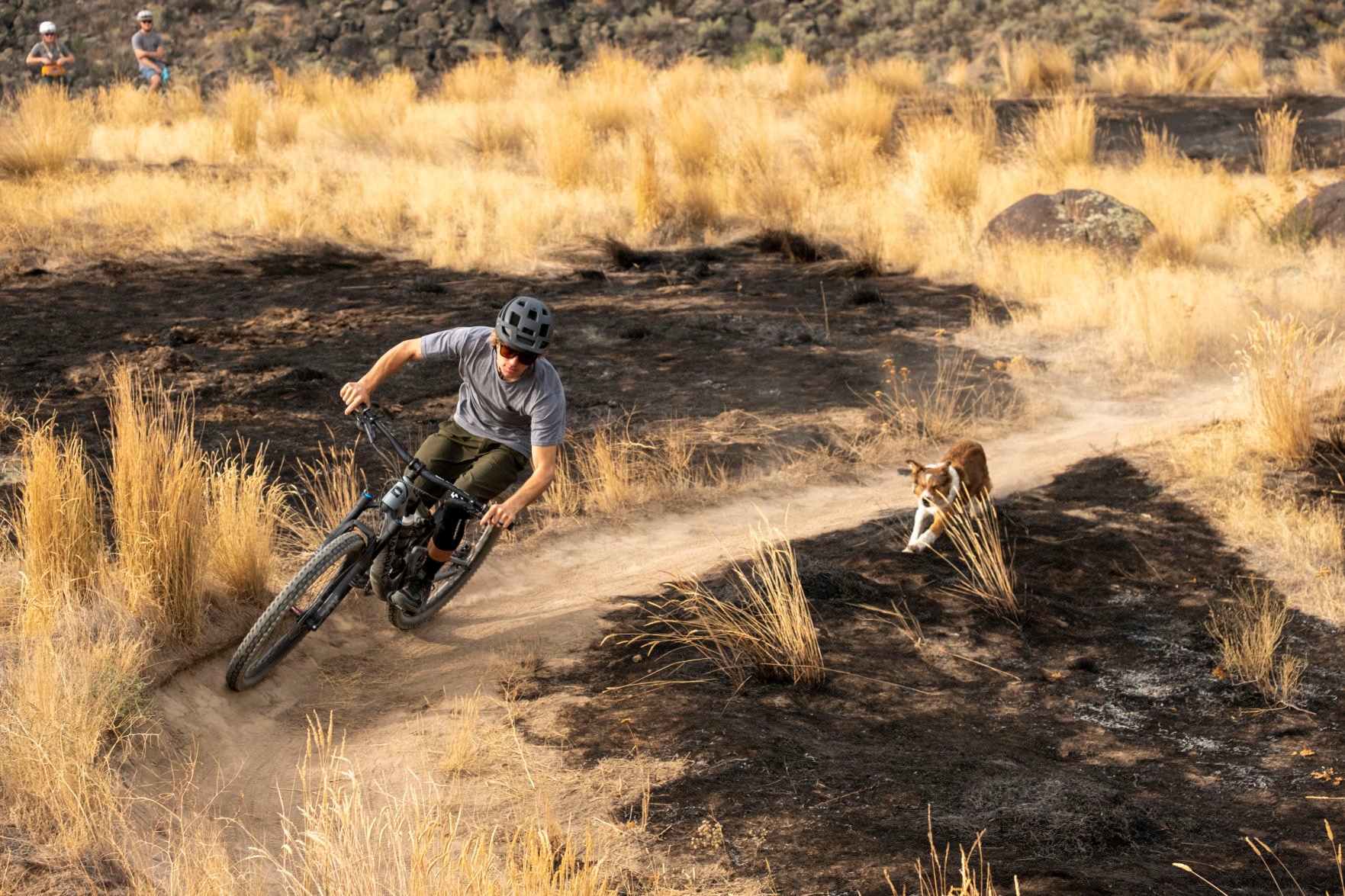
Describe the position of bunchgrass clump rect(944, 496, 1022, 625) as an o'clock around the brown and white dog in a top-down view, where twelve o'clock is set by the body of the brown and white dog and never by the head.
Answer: The bunchgrass clump is roughly at 10 o'clock from the brown and white dog.

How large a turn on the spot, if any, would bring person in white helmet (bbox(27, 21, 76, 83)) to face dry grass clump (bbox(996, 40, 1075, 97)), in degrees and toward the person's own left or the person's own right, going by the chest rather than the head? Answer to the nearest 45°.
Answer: approximately 90° to the person's own left

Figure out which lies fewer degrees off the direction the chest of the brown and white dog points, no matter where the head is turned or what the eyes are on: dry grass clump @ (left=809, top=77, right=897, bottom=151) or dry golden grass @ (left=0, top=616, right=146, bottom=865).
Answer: the dry golden grass

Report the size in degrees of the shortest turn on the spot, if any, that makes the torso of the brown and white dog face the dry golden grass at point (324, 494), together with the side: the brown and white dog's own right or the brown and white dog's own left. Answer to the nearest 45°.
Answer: approximately 45° to the brown and white dog's own right

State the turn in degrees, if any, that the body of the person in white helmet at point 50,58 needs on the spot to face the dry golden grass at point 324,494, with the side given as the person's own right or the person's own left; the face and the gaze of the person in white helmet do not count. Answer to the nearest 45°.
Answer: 0° — they already face it

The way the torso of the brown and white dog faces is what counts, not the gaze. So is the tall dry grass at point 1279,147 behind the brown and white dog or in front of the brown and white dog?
behind

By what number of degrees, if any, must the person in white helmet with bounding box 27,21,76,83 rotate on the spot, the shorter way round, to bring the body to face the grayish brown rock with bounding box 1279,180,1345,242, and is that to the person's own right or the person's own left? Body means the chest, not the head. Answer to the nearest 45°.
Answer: approximately 45° to the person's own left

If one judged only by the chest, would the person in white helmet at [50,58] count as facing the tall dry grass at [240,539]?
yes
